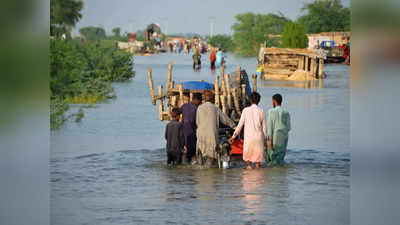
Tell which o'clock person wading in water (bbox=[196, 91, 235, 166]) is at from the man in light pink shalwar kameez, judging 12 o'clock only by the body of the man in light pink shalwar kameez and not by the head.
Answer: The person wading in water is roughly at 9 o'clock from the man in light pink shalwar kameez.

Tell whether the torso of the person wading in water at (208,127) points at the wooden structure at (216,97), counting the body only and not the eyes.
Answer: yes

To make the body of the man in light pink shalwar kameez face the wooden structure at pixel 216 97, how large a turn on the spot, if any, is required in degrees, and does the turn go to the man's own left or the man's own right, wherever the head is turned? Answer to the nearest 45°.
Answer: approximately 45° to the man's own left

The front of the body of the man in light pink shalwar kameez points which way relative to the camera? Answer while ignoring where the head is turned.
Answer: away from the camera

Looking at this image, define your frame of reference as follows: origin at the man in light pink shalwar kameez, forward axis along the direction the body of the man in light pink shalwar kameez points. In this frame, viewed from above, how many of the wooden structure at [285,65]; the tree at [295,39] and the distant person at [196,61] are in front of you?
3

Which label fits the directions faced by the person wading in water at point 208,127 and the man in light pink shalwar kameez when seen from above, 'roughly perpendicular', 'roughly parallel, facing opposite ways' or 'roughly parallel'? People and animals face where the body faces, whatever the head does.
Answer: roughly parallel

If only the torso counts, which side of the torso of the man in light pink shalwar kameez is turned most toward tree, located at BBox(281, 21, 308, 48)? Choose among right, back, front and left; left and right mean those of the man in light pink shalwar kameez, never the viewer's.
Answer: front

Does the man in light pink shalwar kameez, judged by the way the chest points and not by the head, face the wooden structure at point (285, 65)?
yes

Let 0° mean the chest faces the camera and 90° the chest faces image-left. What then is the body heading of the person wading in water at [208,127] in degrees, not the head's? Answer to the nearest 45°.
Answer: approximately 180°

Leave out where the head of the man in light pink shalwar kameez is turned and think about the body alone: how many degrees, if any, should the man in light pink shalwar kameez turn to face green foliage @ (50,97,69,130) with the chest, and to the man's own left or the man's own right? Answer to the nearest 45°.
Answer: approximately 45° to the man's own left

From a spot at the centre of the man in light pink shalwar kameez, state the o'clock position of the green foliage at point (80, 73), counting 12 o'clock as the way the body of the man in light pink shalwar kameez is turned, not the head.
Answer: The green foliage is roughly at 11 o'clock from the man in light pink shalwar kameez.

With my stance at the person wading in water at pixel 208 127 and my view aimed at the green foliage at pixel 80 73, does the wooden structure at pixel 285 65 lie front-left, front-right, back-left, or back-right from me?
front-right

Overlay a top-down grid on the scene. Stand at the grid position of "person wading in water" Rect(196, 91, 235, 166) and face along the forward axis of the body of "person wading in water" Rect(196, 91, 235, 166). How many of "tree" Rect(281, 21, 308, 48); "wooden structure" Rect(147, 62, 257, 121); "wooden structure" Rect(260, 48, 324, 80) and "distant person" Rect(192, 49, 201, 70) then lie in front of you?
4

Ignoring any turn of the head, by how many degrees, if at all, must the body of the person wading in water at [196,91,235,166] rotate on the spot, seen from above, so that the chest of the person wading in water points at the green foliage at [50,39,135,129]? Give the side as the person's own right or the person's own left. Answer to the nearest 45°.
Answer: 0° — they already face it
